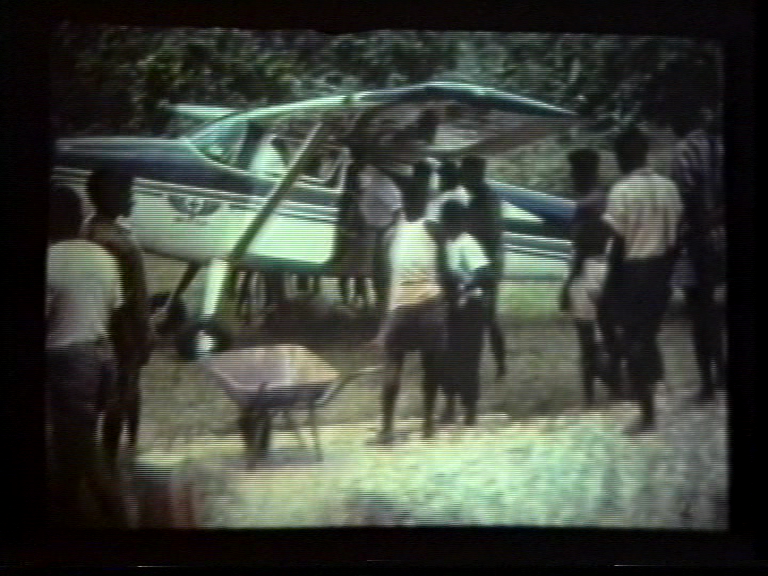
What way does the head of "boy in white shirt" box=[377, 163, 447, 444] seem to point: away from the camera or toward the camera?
away from the camera

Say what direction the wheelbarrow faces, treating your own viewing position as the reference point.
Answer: facing the viewer and to the left of the viewer

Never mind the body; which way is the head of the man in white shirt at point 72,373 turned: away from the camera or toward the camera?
away from the camera
